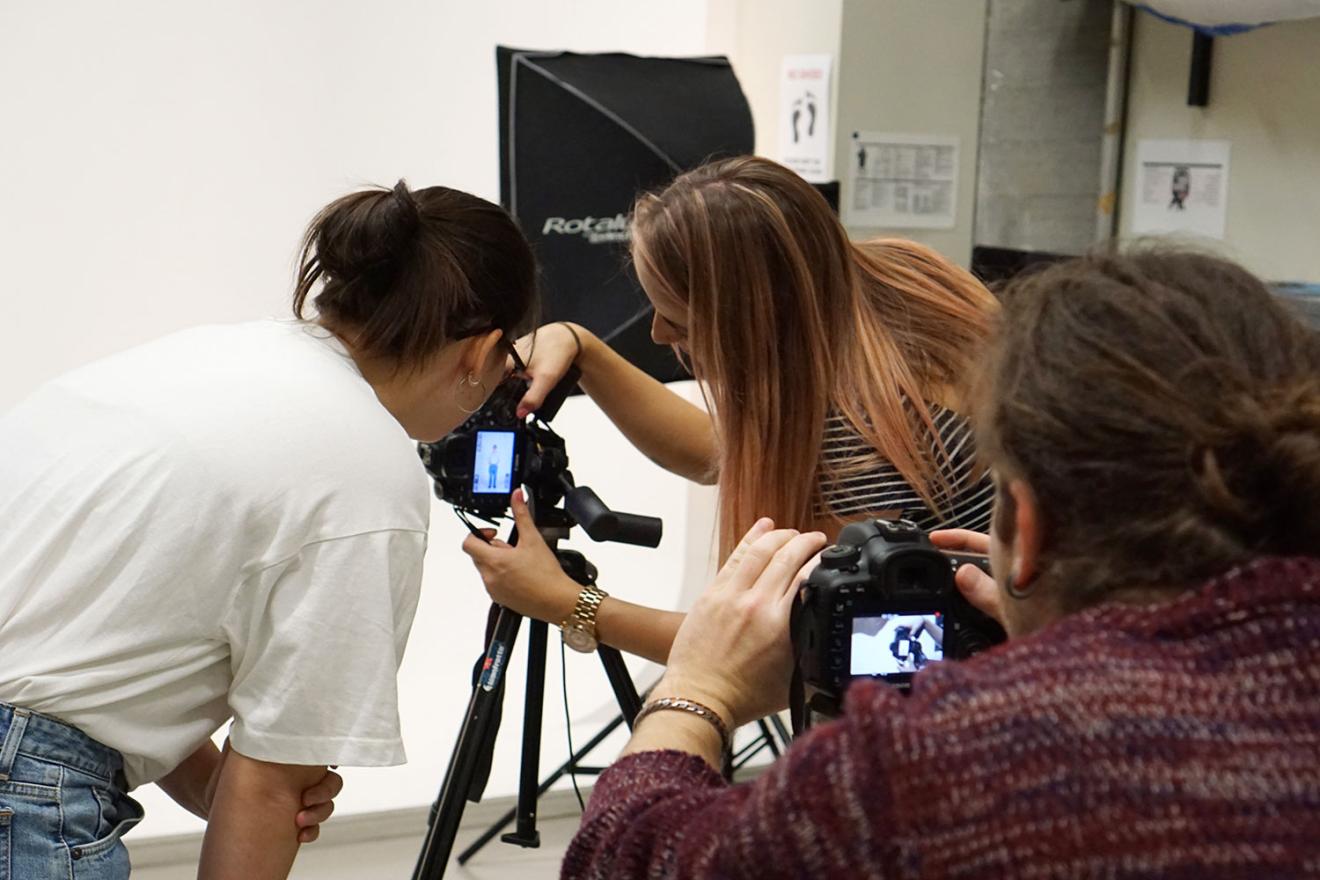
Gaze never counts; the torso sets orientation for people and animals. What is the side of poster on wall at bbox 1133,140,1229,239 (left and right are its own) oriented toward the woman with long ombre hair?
front

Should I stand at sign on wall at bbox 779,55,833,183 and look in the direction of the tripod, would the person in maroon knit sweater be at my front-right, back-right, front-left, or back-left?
front-left

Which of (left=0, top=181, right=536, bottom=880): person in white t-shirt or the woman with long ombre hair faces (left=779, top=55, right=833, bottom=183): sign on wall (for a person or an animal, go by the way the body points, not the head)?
the person in white t-shirt

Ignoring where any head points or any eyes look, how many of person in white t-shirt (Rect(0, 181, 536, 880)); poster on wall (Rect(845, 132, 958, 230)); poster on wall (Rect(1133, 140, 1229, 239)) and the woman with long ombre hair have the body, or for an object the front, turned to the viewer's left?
1

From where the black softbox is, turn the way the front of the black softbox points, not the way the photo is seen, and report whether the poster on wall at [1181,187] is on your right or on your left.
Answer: on your right

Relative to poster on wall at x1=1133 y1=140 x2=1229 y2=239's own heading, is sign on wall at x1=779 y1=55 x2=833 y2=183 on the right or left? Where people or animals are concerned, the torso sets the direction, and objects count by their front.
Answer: on its right

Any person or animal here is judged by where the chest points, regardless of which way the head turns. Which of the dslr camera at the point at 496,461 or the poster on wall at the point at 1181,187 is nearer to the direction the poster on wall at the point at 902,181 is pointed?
the dslr camera

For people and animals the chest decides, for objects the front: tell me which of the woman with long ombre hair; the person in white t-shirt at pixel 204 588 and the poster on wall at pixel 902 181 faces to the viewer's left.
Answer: the woman with long ombre hair

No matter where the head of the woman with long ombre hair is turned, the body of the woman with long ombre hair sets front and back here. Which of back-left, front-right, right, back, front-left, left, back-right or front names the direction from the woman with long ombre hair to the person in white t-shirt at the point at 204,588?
front-left

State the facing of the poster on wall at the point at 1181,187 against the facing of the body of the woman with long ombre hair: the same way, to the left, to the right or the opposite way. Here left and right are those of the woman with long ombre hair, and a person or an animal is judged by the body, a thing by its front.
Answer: to the left

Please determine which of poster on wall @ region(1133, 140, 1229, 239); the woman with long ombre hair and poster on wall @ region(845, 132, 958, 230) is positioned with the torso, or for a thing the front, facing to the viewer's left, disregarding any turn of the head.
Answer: the woman with long ombre hair

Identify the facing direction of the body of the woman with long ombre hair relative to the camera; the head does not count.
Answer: to the viewer's left

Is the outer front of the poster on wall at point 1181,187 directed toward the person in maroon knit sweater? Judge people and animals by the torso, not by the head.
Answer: yes

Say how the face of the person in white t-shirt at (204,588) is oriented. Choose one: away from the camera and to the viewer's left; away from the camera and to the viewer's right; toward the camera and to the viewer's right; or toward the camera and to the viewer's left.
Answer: away from the camera and to the viewer's right

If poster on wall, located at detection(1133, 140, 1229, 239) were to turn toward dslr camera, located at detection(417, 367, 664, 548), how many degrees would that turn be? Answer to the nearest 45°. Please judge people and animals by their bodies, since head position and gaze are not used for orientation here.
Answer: approximately 45° to its right

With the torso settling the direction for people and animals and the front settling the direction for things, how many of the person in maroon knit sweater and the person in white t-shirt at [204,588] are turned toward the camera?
0

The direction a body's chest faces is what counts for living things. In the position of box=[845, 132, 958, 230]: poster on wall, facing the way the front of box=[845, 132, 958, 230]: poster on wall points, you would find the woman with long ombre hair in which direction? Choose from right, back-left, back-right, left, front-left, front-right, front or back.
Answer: front

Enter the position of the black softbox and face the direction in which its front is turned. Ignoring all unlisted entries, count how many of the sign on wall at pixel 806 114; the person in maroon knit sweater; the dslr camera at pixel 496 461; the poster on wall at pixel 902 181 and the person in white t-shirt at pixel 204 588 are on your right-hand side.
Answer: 2

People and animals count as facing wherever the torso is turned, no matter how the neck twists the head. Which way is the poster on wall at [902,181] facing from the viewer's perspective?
toward the camera

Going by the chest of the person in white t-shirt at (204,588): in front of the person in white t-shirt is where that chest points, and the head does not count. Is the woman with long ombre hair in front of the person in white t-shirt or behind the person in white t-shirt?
in front
